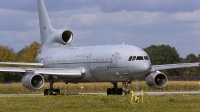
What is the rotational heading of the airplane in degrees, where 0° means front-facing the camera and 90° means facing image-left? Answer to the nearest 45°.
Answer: approximately 315°
